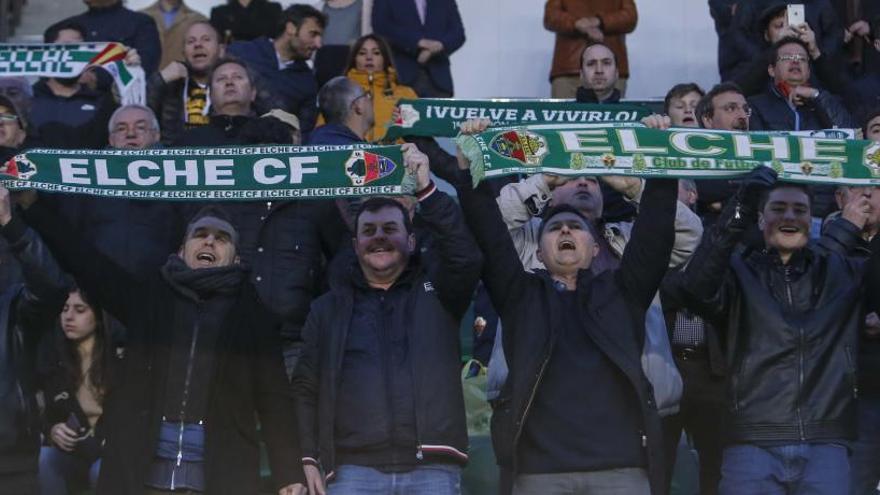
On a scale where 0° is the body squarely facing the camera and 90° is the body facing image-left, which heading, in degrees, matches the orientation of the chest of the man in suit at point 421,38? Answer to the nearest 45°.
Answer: approximately 0°

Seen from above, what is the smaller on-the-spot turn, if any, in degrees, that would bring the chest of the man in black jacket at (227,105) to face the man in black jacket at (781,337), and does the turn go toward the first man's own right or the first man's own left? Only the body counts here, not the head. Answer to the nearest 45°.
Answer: approximately 45° to the first man's own left

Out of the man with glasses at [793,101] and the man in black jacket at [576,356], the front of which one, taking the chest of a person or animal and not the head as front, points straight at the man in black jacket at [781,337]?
the man with glasses

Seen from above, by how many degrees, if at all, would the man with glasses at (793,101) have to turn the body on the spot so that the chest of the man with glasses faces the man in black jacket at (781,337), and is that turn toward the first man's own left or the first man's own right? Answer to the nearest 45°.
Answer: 0° — they already face them
